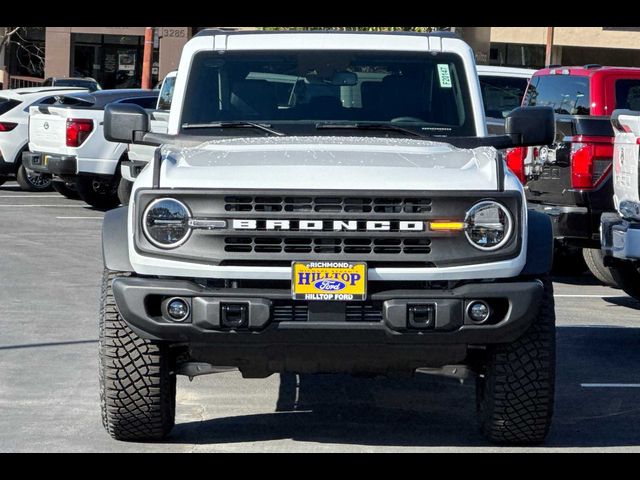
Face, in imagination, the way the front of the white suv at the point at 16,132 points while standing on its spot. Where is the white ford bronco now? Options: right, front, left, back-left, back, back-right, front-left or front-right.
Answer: back-right

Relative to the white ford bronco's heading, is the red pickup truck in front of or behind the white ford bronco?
behind

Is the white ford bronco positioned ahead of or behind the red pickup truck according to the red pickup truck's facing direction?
behind

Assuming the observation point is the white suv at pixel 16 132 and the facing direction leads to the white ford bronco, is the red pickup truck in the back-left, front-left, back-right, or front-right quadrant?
front-left

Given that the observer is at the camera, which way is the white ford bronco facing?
facing the viewer

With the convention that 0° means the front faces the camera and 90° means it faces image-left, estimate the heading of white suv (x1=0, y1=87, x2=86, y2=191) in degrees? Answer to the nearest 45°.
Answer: approximately 225°

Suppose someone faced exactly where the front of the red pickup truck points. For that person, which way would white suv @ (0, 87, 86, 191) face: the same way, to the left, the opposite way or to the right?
the same way

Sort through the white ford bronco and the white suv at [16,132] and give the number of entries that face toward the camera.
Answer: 1

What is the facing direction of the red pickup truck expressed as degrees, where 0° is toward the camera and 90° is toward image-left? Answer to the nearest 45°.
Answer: approximately 225°

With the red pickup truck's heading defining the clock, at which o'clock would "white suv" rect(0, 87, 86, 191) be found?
The white suv is roughly at 9 o'clock from the red pickup truck.

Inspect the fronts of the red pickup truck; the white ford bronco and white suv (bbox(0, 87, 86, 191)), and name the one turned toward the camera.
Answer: the white ford bronco

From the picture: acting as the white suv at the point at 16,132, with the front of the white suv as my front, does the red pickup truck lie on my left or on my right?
on my right

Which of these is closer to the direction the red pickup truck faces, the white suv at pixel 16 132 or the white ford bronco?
the white suv
